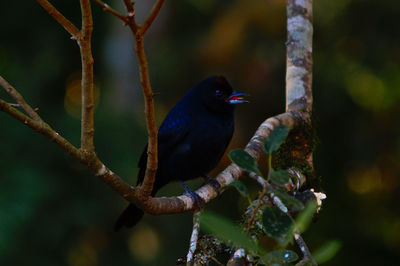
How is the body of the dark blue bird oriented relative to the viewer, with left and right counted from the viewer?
facing to the right of the viewer

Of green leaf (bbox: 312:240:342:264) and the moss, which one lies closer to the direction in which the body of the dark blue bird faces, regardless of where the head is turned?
the moss

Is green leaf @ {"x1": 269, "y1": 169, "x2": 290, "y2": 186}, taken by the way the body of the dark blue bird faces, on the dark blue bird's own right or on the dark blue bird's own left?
on the dark blue bird's own left

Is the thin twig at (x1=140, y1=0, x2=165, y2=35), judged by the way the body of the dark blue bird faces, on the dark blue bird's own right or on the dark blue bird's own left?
on the dark blue bird's own right

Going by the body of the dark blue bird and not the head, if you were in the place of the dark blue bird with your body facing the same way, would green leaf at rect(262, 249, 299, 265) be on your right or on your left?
on your right

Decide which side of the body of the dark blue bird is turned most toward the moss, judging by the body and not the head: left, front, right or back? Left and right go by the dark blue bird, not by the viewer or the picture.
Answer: front
